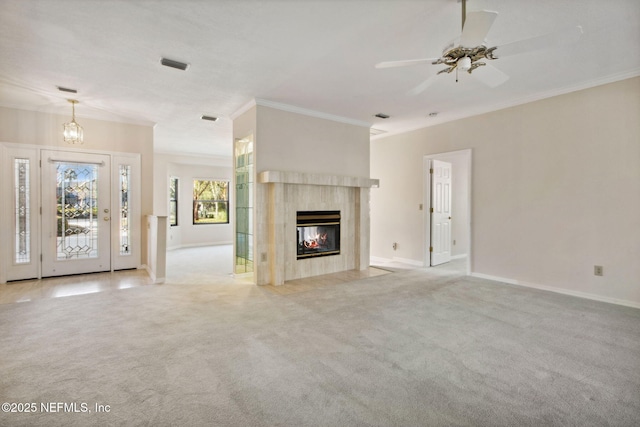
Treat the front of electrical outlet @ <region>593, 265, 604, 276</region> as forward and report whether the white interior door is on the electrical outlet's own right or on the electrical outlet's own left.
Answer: on the electrical outlet's own right

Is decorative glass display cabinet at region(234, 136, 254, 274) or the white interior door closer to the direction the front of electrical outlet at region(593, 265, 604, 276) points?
the decorative glass display cabinet

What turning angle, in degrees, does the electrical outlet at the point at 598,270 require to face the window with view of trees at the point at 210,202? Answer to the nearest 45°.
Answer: approximately 90° to its right

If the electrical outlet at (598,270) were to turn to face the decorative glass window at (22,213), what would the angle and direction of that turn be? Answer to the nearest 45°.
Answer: approximately 45° to its right

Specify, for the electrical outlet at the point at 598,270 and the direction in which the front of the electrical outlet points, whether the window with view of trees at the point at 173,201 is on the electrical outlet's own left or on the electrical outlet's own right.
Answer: on the electrical outlet's own right

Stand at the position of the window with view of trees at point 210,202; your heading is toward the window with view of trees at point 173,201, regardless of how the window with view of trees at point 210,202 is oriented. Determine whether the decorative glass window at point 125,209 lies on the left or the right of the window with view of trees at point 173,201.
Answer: left

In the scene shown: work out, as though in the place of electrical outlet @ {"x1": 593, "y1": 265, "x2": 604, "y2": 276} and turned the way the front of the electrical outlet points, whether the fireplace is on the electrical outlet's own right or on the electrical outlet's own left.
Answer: on the electrical outlet's own right

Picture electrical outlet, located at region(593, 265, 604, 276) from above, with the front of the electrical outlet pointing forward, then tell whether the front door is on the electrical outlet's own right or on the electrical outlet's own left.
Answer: on the electrical outlet's own right

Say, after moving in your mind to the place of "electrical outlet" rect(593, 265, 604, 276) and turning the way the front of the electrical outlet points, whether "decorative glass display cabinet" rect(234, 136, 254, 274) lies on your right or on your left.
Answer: on your right
